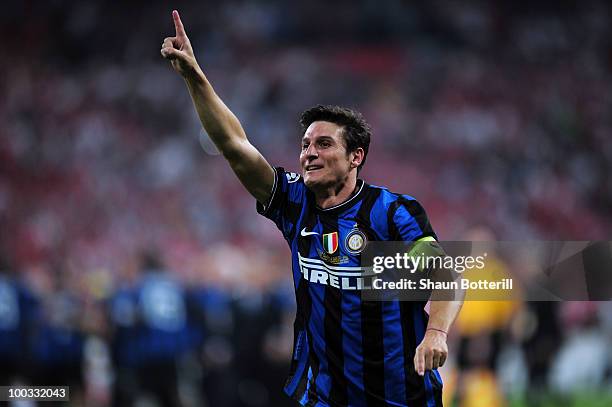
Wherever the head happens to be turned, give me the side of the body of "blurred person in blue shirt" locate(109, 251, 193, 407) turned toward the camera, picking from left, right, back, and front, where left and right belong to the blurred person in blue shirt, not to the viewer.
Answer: back

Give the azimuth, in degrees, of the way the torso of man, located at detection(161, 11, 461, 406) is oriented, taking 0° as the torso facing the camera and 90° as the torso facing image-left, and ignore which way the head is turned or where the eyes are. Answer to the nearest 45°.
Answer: approximately 45°

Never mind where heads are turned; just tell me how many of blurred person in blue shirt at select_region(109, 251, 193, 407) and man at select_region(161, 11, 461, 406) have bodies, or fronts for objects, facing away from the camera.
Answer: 1

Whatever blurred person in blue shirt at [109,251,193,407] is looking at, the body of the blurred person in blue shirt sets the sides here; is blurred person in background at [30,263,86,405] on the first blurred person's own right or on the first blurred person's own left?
on the first blurred person's own left

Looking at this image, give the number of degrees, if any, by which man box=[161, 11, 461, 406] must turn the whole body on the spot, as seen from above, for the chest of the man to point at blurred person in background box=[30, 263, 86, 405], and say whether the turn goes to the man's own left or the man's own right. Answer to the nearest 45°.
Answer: approximately 90° to the man's own right

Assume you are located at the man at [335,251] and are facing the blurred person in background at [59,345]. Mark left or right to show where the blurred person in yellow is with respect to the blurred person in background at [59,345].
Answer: right

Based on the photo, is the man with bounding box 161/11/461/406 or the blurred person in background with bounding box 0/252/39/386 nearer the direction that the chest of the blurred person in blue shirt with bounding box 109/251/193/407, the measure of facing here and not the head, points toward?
the blurred person in background

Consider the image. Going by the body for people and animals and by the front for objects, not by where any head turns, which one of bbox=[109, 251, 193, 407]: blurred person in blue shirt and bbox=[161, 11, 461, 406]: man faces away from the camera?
the blurred person in blue shirt

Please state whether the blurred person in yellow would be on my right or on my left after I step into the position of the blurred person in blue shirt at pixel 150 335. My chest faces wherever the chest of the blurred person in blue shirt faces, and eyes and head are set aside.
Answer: on my right

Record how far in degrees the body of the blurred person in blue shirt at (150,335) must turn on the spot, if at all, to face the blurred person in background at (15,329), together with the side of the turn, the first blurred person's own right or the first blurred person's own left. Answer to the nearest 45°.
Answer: approximately 90° to the first blurred person's own left

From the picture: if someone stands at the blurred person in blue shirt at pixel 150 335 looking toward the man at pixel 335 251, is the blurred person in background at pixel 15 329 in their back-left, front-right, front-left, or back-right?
back-right

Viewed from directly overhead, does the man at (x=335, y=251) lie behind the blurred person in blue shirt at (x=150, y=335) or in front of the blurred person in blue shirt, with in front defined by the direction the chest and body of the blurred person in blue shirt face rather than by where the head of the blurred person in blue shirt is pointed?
behind

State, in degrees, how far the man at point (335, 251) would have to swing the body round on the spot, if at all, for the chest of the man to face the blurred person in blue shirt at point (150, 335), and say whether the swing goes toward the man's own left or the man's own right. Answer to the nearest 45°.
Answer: approximately 135° to the man's own right

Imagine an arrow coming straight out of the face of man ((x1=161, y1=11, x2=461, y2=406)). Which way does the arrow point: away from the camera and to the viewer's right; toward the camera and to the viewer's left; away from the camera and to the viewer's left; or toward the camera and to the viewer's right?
toward the camera and to the viewer's left
